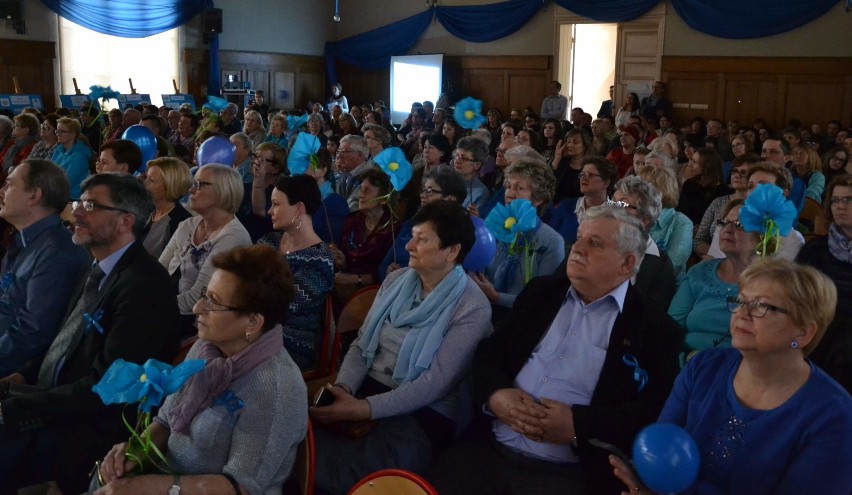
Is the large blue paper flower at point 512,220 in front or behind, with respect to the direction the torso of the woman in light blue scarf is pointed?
behind

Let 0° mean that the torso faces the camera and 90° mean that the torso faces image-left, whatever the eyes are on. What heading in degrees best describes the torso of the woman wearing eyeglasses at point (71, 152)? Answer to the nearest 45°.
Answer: approximately 45°

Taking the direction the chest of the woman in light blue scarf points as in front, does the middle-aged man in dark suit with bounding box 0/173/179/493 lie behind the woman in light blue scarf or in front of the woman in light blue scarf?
in front

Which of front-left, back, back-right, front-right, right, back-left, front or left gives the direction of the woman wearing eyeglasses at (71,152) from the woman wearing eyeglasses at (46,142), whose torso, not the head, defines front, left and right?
back-left

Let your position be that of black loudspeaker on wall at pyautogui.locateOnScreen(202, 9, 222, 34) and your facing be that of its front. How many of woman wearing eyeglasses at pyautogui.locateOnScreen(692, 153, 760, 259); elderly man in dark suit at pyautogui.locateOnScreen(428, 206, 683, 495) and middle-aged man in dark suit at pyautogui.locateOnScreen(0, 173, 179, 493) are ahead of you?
3

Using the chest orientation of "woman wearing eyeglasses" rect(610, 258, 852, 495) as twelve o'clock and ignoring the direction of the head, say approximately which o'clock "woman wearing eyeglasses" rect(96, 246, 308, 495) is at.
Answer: "woman wearing eyeglasses" rect(96, 246, 308, 495) is roughly at 1 o'clock from "woman wearing eyeglasses" rect(610, 258, 852, 495).

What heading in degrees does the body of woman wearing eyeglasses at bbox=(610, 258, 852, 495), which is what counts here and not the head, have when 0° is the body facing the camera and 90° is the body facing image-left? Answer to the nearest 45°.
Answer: approximately 45°

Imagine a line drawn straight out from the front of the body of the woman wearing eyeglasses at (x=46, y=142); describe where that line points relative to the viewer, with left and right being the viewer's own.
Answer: facing to the left of the viewer

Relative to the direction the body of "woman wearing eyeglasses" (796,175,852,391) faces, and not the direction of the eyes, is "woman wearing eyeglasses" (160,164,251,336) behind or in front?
in front

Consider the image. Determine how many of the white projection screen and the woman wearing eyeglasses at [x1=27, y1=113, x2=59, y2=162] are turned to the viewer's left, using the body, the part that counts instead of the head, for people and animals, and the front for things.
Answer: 1
